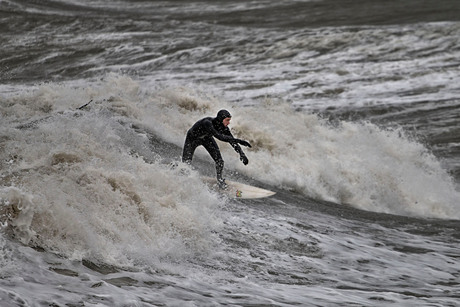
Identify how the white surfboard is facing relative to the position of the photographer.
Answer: facing to the right of the viewer

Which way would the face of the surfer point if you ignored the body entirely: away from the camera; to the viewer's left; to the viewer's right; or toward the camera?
to the viewer's right

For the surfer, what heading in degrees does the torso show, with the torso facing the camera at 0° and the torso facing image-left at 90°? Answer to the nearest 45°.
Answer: approximately 270°
